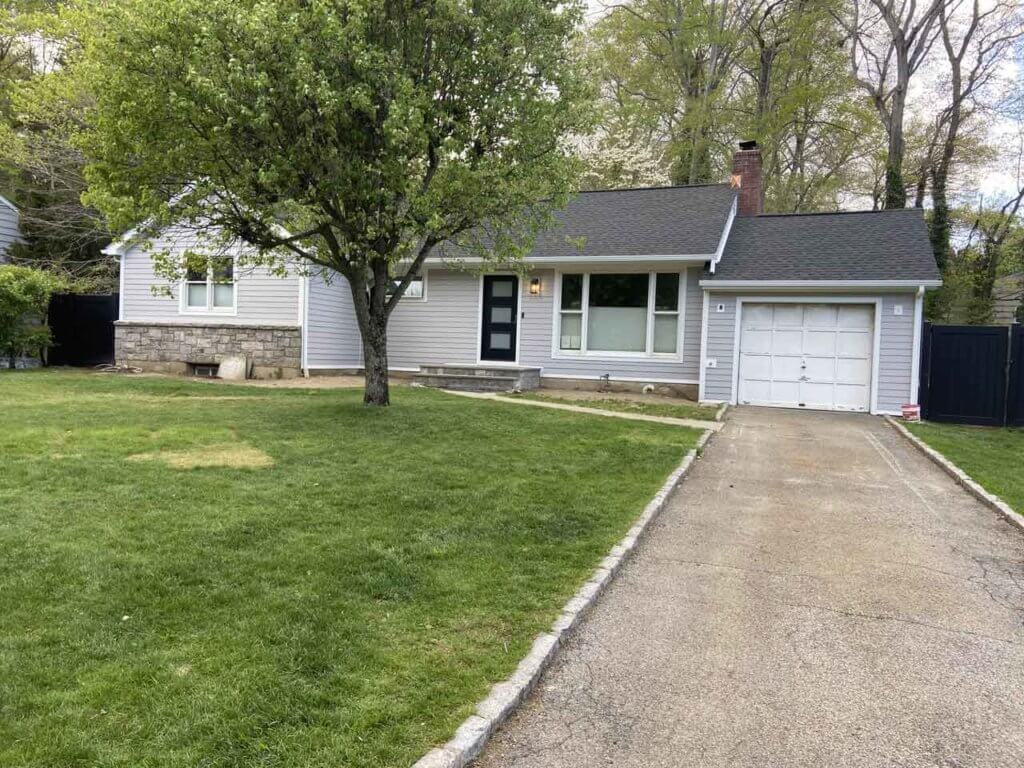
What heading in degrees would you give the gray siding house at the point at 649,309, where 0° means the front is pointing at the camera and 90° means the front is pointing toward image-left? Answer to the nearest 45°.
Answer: approximately 0°

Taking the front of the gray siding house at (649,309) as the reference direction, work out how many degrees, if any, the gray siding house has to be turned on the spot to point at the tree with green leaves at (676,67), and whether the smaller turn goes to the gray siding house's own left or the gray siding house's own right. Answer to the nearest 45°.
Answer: approximately 180°

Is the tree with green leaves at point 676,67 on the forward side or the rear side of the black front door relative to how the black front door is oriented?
on the rear side

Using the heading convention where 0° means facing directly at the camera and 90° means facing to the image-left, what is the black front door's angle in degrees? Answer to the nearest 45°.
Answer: approximately 0°

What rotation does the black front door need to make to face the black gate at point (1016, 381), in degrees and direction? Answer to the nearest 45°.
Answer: approximately 45° to its left

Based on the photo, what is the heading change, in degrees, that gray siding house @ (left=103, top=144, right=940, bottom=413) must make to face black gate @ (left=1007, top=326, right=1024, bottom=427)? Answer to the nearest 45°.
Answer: approximately 45° to its left

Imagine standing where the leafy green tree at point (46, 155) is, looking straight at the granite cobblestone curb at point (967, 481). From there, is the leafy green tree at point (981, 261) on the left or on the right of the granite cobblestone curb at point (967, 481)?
left

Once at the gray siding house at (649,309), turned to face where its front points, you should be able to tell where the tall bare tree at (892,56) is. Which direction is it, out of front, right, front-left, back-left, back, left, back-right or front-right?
back-left

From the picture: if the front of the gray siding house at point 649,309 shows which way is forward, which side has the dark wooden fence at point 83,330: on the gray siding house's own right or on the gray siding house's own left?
on the gray siding house's own right

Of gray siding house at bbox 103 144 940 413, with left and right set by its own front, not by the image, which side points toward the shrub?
right
